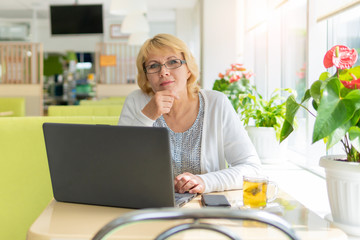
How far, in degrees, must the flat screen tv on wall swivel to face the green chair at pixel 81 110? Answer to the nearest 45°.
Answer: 0° — it already faces it

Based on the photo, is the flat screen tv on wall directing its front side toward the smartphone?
yes

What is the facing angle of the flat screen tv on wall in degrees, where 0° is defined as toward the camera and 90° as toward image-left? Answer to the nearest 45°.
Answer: approximately 0°

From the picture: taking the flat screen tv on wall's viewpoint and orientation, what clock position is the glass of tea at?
The glass of tea is roughly at 12 o'clock from the flat screen tv on wall.

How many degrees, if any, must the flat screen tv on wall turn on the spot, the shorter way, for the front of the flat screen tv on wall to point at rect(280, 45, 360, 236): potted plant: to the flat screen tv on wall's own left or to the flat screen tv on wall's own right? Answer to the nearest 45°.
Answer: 0° — it already faces it

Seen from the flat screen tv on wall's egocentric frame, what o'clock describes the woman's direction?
The woman is roughly at 12 o'clock from the flat screen tv on wall.

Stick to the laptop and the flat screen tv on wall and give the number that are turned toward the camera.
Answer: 1

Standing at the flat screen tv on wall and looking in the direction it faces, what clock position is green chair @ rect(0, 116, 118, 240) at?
The green chair is roughly at 12 o'clock from the flat screen tv on wall.

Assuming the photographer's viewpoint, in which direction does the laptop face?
facing away from the viewer and to the right of the viewer

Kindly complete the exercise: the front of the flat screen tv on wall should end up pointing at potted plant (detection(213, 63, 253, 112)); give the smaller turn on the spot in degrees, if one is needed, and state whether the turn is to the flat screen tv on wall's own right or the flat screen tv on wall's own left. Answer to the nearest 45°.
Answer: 0° — it already faces it
